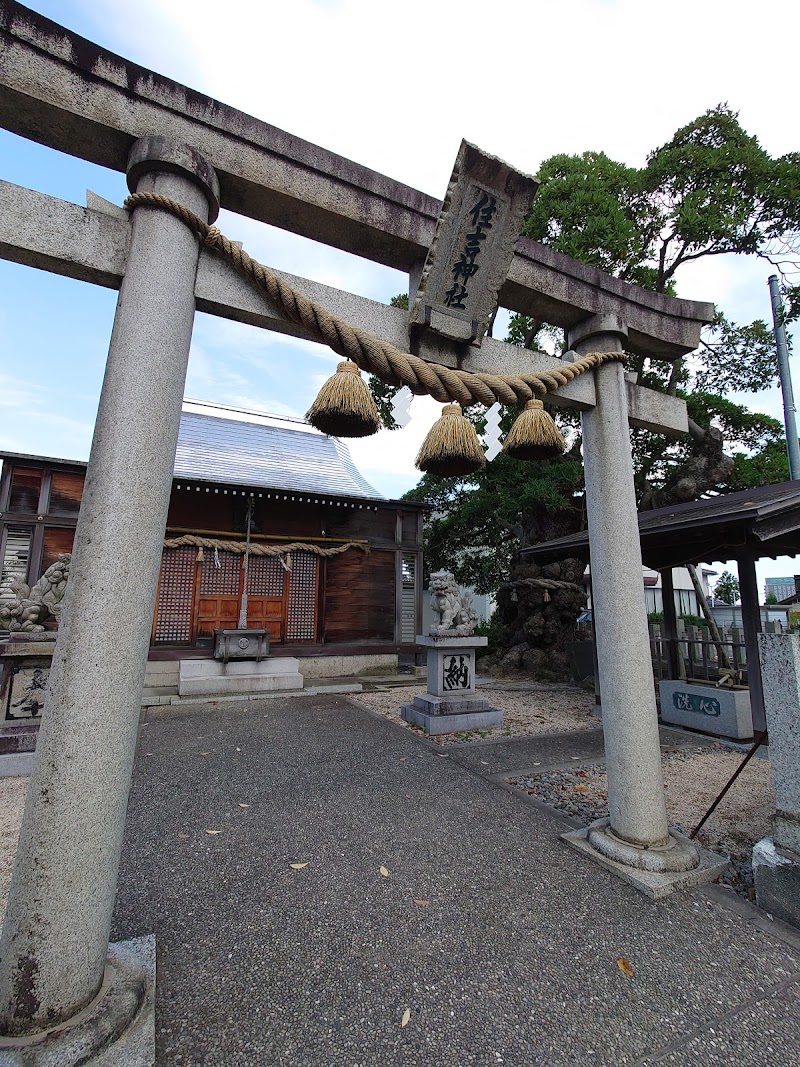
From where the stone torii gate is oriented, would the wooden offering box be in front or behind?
behind

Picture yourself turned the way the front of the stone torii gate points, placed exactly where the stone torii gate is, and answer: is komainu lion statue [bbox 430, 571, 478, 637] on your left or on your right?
on your left

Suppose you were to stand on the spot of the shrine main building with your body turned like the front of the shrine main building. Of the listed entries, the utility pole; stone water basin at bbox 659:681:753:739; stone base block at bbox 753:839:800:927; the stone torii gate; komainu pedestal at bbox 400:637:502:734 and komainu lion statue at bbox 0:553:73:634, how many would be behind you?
0

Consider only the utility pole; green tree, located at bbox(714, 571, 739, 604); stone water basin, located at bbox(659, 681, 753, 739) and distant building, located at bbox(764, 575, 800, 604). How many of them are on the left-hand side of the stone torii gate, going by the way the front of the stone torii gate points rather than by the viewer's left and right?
4

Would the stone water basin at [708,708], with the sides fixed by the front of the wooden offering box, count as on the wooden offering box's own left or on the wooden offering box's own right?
on the wooden offering box's own left

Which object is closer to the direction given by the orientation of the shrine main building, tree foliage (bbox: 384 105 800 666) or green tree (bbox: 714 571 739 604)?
the tree foliage

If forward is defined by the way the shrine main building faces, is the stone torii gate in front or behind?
in front

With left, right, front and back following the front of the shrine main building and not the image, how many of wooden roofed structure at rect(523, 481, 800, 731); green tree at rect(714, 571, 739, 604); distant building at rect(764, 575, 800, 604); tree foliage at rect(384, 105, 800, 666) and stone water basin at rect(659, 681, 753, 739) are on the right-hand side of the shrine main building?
0

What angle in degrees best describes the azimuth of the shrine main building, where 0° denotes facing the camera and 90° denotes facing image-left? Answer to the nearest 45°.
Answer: approximately 0°

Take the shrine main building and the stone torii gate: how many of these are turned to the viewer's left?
0

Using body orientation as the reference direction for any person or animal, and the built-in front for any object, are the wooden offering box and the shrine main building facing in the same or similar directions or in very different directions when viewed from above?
same or similar directions

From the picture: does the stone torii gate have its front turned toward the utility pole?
no

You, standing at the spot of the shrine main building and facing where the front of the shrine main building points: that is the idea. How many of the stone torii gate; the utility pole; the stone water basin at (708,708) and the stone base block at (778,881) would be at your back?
0

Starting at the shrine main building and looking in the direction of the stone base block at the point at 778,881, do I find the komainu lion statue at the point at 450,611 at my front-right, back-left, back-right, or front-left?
front-left

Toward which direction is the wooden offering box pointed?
toward the camera

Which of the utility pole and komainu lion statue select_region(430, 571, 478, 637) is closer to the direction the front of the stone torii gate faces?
the utility pole

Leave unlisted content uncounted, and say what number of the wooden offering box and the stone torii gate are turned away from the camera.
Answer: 0

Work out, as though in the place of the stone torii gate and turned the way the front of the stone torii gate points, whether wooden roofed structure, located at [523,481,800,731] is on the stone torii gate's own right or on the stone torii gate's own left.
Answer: on the stone torii gate's own left

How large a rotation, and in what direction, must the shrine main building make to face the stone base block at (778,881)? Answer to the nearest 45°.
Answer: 0° — it already faces it

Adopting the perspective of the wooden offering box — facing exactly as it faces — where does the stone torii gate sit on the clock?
The stone torii gate is roughly at 12 o'clock from the wooden offering box.
